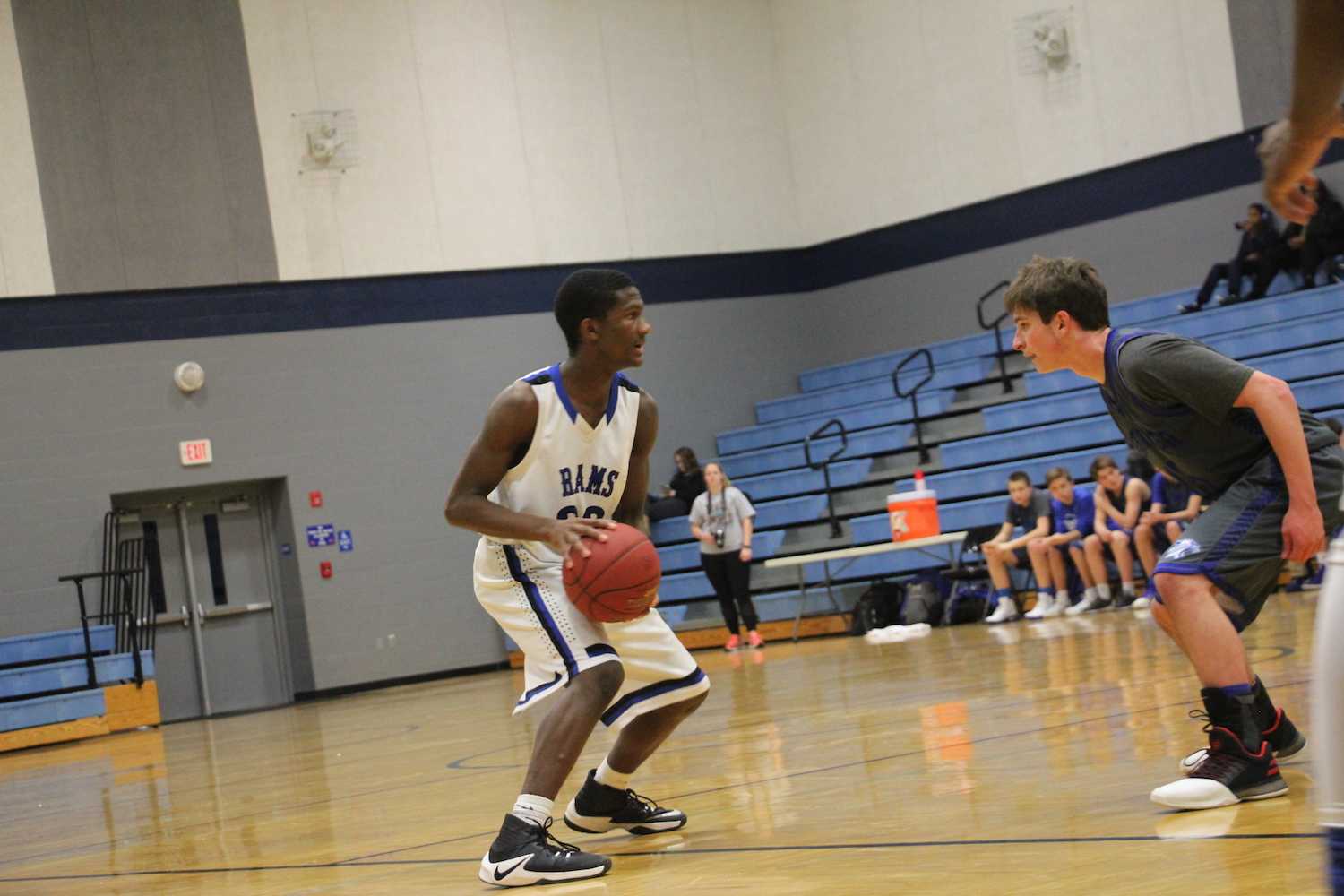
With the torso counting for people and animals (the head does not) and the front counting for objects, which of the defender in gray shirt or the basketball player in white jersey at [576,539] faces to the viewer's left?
the defender in gray shirt

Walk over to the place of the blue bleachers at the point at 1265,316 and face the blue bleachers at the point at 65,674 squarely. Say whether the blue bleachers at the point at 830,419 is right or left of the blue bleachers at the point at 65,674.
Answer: right

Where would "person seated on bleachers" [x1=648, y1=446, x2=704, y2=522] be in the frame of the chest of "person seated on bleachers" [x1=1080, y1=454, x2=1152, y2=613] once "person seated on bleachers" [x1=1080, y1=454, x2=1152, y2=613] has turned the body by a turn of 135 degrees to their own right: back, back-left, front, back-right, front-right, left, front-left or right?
front-left

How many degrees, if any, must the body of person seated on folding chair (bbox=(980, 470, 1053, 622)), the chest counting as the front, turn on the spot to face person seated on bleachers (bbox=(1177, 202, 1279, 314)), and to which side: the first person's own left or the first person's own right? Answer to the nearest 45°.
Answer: approximately 180°

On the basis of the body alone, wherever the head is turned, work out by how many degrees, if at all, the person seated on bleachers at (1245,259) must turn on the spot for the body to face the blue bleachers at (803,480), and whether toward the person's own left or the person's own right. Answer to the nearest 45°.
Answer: approximately 45° to the person's own right

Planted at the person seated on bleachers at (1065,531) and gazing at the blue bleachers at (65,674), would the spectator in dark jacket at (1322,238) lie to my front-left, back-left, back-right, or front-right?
back-right

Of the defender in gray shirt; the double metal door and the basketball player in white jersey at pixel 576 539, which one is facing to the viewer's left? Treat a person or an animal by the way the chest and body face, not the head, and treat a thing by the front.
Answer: the defender in gray shirt

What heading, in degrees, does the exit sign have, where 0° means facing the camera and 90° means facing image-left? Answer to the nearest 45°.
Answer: approximately 0°

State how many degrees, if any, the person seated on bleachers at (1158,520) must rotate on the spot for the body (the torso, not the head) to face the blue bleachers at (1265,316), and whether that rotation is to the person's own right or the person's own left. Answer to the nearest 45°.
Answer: approximately 180°

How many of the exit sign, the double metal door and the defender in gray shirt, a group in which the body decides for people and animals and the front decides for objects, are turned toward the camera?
2

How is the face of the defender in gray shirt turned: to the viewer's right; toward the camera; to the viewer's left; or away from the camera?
to the viewer's left

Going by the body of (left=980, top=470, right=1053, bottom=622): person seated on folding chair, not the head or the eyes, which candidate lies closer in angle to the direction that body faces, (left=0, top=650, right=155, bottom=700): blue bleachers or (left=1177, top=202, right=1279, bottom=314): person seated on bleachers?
the blue bleachers

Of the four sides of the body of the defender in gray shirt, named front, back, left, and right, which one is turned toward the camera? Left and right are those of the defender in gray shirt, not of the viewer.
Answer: left

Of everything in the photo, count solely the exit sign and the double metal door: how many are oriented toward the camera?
2

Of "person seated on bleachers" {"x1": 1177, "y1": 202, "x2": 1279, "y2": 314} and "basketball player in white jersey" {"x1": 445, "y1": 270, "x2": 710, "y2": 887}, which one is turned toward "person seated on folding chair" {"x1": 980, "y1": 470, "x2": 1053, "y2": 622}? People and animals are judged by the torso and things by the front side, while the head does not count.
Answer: "person seated on bleachers" {"x1": 1177, "y1": 202, "x2": 1279, "y2": 314}
